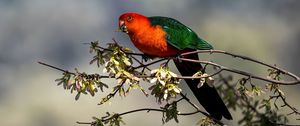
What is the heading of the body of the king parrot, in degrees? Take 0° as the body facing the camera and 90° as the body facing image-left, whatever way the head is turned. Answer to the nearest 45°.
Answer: approximately 90°
